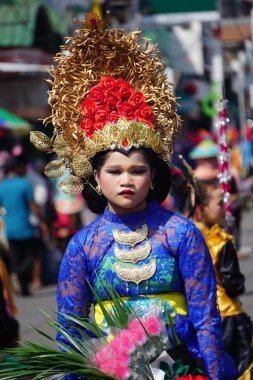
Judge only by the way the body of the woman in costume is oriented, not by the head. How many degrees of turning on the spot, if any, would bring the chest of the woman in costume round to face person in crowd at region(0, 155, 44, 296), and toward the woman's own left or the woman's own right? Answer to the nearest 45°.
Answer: approximately 180°

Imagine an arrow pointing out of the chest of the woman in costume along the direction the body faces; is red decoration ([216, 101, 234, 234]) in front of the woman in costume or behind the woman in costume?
behind

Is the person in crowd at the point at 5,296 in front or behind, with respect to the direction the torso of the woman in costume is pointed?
behind

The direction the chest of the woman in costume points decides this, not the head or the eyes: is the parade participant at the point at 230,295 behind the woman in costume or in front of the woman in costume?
behind

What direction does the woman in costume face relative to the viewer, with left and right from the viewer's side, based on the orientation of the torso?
facing the viewer
